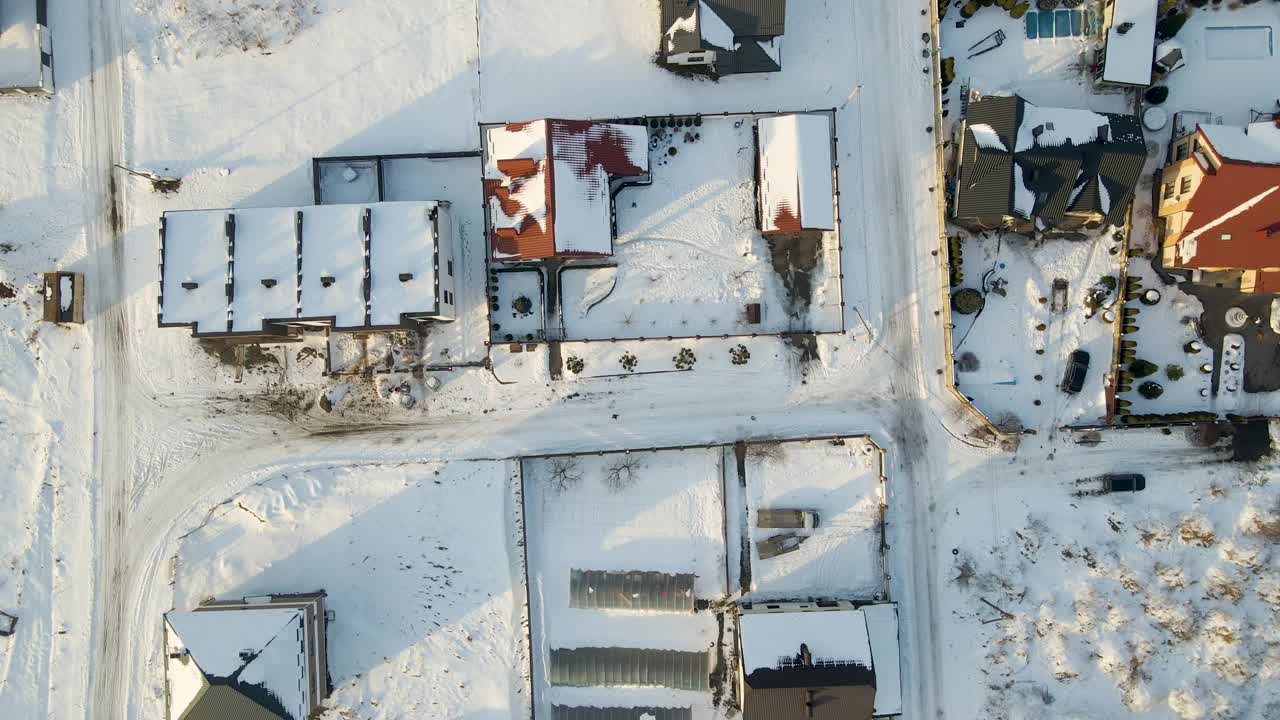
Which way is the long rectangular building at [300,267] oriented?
toward the camera

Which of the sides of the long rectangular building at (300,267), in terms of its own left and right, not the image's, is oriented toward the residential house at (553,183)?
left

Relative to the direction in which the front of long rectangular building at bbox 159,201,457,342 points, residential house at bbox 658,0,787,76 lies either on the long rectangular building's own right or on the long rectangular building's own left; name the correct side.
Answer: on the long rectangular building's own left

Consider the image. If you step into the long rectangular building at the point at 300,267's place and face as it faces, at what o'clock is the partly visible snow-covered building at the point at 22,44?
The partly visible snow-covered building is roughly at 4 o'clock from the long rectangular building.

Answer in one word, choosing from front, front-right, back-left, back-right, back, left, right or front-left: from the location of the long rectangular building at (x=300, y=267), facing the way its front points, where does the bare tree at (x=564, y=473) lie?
left

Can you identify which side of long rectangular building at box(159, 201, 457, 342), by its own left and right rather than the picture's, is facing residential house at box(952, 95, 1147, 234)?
left
